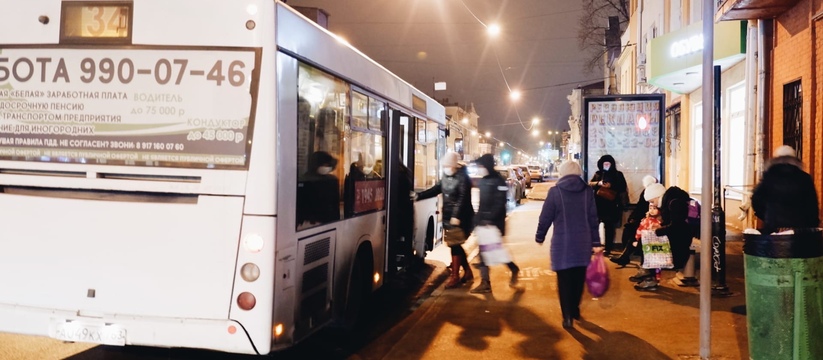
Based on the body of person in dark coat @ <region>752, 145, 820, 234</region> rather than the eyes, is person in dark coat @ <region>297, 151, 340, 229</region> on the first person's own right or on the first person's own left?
on the first person's own left

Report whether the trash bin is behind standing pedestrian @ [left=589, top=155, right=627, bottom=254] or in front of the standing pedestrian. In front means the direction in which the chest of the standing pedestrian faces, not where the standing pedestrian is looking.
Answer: in front

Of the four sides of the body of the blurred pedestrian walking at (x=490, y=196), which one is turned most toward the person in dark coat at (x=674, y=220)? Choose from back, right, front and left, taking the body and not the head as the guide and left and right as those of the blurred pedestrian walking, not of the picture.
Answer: back

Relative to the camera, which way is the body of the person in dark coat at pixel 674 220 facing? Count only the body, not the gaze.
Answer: to the viewer's left

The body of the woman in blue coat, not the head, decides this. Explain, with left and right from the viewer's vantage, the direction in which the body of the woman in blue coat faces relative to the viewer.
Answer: facing away from the viewer

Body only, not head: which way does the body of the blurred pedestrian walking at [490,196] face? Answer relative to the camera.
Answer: to the viewer's left

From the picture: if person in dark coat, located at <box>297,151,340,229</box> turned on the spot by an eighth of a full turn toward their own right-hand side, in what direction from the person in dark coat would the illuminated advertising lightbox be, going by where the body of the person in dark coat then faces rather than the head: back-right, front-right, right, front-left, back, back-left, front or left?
back-left

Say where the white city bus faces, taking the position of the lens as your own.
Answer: facing away from the viewer and to the right of the viewer

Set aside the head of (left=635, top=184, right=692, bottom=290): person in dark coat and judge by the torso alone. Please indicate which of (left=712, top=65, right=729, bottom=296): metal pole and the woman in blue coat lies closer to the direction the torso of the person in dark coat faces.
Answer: the woman in blue coat

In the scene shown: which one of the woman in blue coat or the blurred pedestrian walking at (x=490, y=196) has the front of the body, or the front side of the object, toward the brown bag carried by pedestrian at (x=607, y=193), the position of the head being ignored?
the woman in blue coat

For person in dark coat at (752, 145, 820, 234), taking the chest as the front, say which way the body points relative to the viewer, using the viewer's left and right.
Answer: facing away from the viewer

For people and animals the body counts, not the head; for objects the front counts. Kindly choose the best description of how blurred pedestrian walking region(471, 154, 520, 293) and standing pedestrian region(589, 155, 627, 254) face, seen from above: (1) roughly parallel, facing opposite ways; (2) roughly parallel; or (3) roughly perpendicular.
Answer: roughly perpendicular

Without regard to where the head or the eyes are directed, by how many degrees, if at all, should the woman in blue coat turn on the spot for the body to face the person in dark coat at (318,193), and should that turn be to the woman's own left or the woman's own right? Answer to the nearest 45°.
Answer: approximately 135° to the woman's own left

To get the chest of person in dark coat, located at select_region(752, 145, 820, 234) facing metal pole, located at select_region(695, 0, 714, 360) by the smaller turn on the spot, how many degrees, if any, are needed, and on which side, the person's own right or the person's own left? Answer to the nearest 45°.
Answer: approximately 135° to the person's own left
